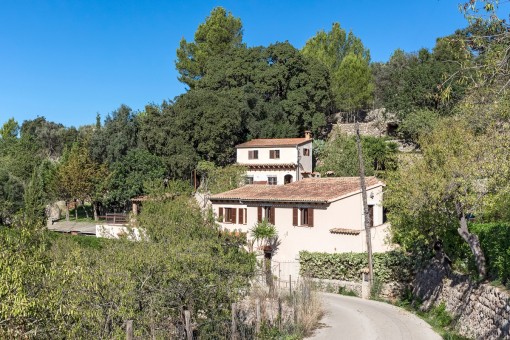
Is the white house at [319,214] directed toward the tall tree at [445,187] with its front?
no

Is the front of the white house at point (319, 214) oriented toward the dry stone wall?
no

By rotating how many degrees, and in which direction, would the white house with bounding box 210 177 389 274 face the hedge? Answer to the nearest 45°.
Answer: approximately 90° to its left

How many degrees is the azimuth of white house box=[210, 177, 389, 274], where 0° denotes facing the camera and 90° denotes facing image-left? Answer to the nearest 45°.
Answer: approximately 45°
